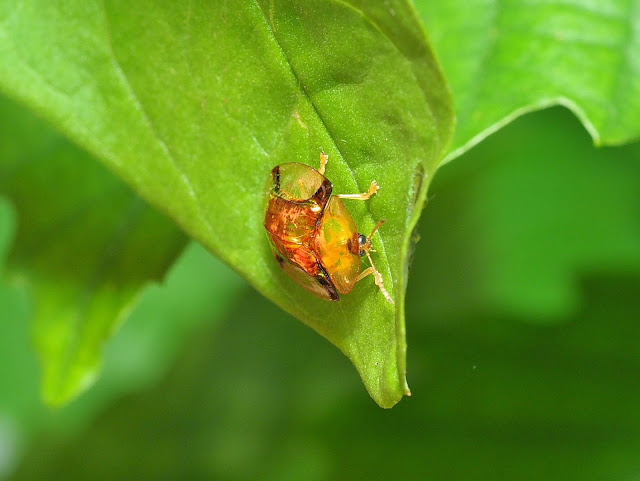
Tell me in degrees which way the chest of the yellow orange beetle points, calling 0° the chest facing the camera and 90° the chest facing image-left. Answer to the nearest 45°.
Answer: approximately 270°

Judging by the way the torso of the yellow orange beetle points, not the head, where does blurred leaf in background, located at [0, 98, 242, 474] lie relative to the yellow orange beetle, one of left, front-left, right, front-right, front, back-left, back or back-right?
back-left

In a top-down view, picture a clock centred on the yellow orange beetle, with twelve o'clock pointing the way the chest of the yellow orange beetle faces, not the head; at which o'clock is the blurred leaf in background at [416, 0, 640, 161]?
The blurred leaf in background is roughly at 10 o'clock from the yellow orange beetle.
